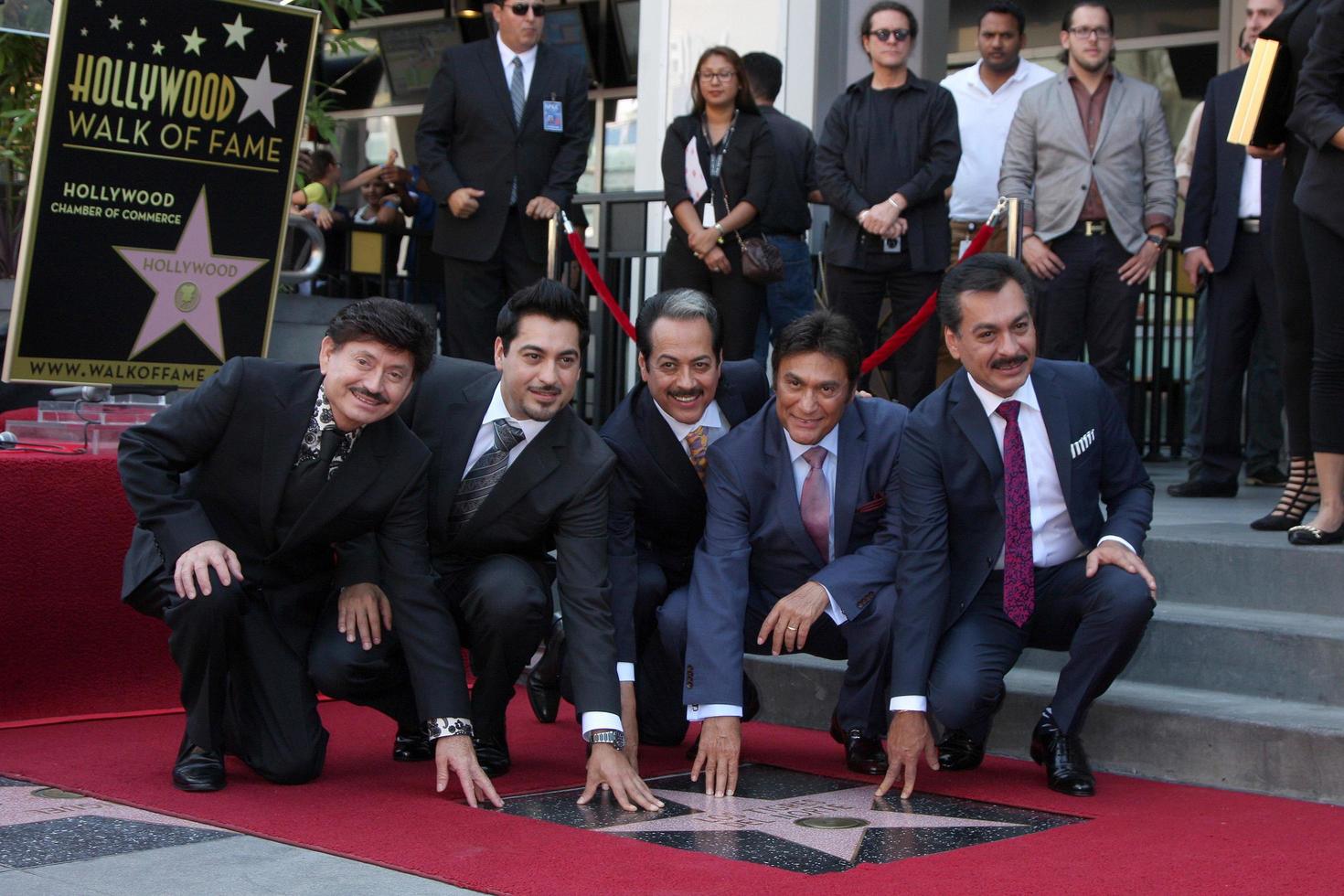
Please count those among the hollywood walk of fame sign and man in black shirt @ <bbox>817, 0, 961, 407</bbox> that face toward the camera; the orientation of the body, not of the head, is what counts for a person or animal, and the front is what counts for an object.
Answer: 2

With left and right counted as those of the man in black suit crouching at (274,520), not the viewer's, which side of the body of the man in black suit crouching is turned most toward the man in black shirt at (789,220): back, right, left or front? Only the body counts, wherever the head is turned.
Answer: back

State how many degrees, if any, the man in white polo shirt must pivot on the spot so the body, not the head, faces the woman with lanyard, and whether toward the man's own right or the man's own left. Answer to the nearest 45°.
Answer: approximately 45° to the man's own right

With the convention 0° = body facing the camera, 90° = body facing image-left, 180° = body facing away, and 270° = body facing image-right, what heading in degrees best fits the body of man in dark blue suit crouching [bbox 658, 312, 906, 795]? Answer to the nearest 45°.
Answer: approximately 0°

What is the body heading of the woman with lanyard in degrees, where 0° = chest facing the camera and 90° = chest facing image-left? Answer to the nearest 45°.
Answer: approximately 0°

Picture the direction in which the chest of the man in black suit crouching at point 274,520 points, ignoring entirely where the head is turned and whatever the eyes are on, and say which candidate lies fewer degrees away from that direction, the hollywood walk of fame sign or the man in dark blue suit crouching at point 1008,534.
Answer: the man in dark blue suit crouching

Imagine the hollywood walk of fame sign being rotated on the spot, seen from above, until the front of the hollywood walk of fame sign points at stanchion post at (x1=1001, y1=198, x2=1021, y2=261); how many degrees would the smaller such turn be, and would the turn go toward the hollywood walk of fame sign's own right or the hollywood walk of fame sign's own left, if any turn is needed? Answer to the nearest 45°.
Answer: approximately 90° to the hollywood walk of fame sign's own left

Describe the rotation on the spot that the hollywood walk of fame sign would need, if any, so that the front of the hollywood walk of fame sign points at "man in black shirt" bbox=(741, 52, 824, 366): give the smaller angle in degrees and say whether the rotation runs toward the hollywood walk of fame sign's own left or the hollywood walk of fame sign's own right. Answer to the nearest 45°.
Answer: approximately 90° to the hollywood walk of fame sign's own left

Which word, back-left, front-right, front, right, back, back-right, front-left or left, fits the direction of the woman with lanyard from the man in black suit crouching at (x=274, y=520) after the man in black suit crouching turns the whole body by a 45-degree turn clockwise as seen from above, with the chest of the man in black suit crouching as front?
back-left
